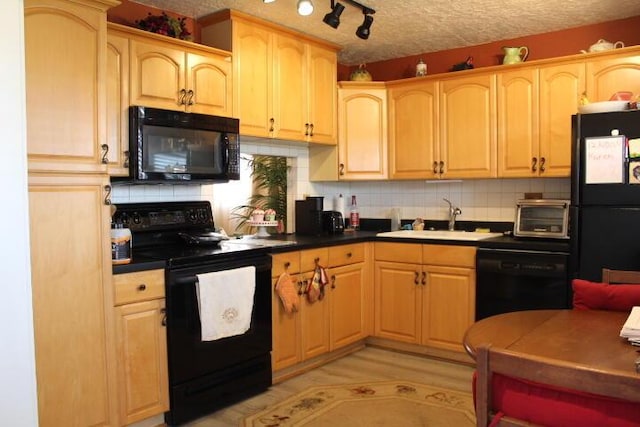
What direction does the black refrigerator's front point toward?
toward the camera

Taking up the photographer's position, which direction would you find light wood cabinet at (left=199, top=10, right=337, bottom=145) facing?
facing the viewer and to the right of the viewer

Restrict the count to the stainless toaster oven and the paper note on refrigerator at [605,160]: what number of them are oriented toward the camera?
2

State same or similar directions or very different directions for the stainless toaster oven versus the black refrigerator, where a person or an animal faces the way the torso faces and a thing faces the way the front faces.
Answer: same or similar directions

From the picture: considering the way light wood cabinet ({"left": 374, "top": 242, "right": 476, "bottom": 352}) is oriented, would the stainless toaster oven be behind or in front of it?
behind

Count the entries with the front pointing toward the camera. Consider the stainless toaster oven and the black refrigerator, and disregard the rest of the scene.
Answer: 2

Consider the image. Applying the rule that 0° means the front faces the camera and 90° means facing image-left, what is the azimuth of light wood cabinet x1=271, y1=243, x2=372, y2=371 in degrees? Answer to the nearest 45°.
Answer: approximately 315°

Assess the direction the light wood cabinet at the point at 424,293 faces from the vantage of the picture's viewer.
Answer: facing the viewer and to the left of the viewer

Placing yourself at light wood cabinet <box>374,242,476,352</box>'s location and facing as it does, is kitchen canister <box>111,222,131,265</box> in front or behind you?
in front

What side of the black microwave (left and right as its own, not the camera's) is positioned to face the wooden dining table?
front

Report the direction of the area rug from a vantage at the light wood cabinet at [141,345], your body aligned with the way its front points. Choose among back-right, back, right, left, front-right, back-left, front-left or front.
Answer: front-left

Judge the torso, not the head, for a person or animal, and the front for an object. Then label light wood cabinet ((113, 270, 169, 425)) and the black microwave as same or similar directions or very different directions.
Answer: same or similar directions

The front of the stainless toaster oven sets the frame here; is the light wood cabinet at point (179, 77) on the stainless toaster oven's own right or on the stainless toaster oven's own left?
on the stainless toaster oven's own right

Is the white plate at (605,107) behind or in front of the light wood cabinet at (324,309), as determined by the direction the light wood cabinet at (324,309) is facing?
in front

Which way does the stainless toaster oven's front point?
toward the camera
